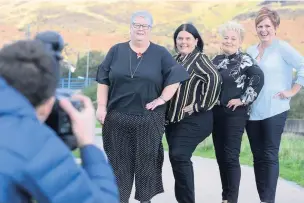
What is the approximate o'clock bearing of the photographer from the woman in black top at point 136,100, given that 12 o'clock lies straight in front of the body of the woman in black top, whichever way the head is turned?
The photographer is roughly at 12 o'clock from the woman in black top.

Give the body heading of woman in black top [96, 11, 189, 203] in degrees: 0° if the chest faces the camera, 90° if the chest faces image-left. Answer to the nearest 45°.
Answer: approximately 0°

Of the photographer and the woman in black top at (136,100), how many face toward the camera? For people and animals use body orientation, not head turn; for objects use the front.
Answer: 1

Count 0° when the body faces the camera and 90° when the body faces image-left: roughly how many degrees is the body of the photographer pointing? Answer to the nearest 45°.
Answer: approximately 225°

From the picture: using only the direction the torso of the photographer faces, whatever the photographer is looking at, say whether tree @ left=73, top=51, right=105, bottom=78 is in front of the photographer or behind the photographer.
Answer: in front

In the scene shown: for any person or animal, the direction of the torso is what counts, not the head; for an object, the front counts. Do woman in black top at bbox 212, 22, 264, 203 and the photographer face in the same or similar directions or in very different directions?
very different directions

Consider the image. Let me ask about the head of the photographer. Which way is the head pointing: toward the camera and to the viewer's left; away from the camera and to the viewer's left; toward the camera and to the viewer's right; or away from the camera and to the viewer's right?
away from the camera and to the viewer's right

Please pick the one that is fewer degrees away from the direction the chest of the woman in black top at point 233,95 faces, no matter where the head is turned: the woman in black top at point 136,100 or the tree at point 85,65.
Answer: the woman in black top

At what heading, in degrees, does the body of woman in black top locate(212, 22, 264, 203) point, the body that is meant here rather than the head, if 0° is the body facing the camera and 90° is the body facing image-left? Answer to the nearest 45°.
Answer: approximately 45°
